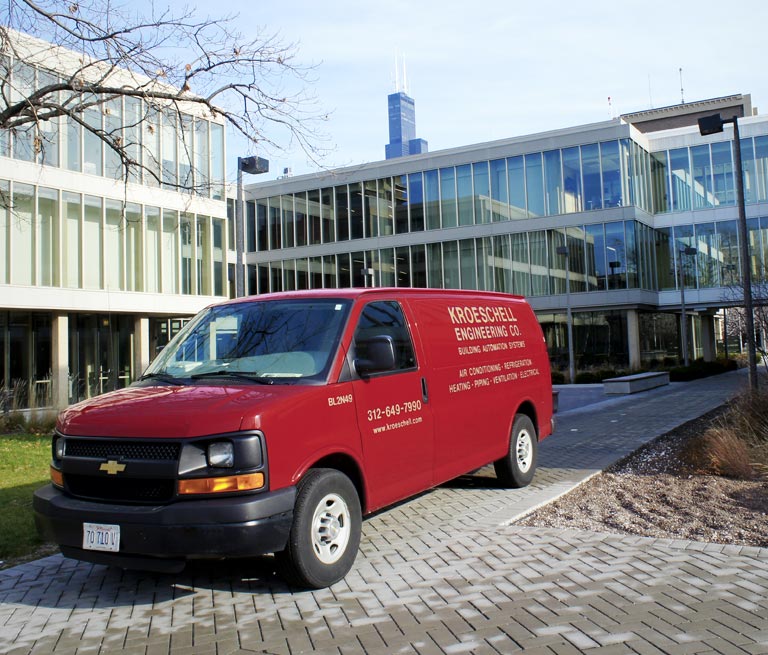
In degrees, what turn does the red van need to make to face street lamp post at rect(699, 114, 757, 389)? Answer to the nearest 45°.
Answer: approximately 180°

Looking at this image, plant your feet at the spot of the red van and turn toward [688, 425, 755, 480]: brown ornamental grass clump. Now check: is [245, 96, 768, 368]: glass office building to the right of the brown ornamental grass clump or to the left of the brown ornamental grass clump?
left

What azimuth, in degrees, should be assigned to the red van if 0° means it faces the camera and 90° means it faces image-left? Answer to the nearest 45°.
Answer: approximately 45°

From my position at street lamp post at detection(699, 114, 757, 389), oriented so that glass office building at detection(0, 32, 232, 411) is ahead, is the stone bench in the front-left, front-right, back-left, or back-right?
front-right

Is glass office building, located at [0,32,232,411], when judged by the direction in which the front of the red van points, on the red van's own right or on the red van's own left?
on the red van's own right

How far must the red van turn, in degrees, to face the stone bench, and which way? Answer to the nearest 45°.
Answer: approximately 180°
